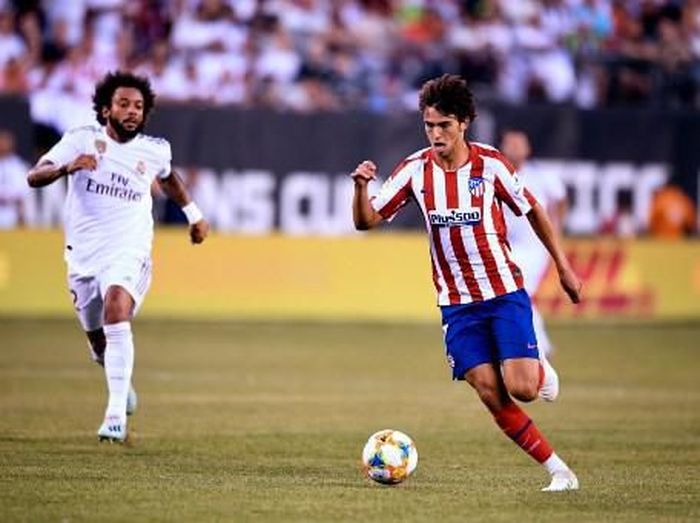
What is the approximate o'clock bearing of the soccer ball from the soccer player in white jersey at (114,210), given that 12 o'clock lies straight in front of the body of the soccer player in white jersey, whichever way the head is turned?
The soccer ball is roughly at 11 o'clock from the soccer player in white jersey.

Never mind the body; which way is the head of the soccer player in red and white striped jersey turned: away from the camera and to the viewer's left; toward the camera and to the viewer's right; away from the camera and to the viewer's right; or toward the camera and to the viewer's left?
toward the camera and to the viewer's left

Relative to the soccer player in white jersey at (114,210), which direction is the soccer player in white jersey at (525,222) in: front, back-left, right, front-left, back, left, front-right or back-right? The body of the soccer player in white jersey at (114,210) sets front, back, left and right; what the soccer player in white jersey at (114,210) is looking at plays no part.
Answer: back-left

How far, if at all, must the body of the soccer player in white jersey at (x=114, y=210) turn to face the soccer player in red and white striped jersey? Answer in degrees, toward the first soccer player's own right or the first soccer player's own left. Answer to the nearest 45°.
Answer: approximately 45° to the first soccer player's own left

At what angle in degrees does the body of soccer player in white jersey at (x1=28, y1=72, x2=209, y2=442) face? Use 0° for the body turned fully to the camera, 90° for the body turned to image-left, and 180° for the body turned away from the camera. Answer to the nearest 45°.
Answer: approximately 0°
